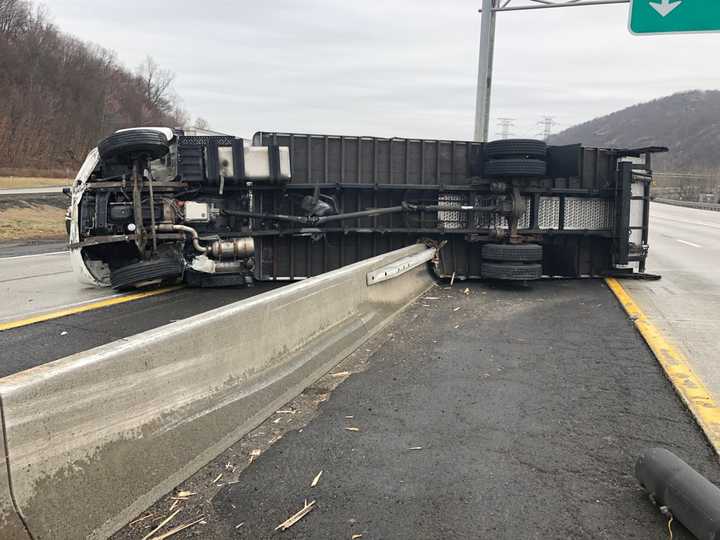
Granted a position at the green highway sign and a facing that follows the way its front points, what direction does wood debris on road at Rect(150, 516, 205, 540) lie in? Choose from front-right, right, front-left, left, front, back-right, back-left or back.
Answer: front

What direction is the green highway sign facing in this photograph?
toward the camera

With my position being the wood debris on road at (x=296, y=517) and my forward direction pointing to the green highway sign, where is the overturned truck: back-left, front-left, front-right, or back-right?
front-left

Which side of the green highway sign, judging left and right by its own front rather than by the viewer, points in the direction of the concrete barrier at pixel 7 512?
front

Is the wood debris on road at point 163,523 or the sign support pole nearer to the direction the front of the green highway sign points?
the wood debris on road

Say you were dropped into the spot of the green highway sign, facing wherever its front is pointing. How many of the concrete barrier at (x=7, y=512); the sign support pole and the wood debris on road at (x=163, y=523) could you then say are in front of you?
2

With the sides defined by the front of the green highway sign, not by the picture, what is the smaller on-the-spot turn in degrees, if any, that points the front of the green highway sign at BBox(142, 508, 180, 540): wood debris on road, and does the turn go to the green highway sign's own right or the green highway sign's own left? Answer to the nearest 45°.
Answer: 0° — it already faces it

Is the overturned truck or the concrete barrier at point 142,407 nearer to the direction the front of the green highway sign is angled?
the concrete barrier

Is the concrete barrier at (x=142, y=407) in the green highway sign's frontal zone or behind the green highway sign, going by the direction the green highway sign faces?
frontal zone

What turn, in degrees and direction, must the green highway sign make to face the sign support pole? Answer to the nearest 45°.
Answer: approximately 135° to its right

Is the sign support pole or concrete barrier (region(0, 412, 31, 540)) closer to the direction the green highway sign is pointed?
the concrete barrier

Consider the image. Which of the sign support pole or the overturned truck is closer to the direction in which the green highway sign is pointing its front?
the overturned truck

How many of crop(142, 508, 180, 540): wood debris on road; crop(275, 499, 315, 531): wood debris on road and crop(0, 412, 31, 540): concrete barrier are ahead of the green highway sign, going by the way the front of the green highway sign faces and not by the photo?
3

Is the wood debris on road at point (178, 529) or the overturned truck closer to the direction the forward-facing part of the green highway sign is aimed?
the wood debris on road

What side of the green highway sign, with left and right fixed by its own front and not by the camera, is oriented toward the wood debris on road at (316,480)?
front

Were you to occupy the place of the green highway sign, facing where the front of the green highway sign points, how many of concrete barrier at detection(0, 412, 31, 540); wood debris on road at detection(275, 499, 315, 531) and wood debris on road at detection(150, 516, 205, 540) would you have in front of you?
3

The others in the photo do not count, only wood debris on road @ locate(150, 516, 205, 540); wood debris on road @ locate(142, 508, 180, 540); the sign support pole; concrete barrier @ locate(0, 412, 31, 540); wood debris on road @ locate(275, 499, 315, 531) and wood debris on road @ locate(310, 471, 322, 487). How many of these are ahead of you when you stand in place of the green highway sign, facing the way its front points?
5
